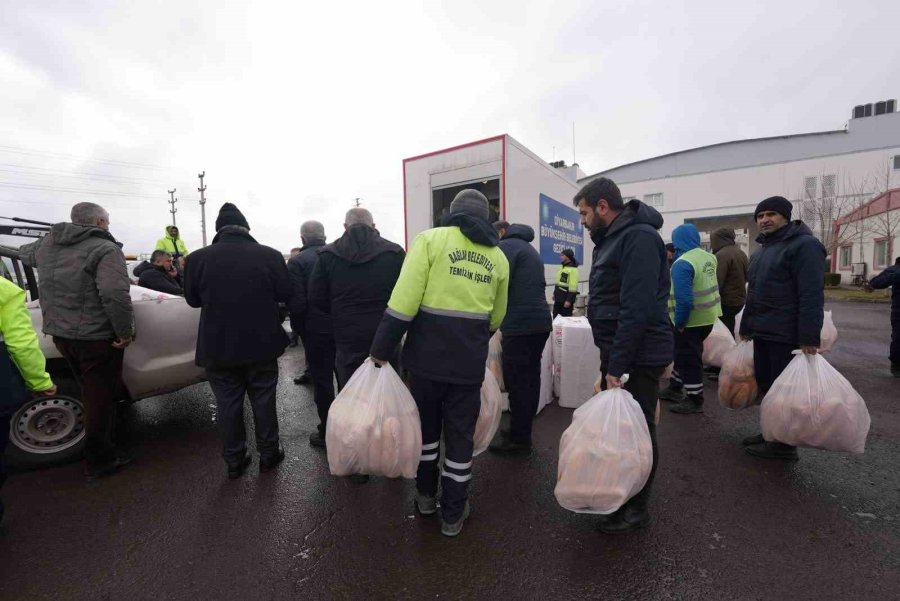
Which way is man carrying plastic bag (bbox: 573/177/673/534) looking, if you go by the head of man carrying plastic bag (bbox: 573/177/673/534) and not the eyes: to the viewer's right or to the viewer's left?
to the viewer's left

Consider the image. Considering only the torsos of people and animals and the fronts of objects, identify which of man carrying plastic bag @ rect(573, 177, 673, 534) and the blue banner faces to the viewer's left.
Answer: the man carrying plastic bag

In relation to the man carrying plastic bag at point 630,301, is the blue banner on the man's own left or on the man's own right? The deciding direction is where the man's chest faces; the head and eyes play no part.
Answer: on the man's own right

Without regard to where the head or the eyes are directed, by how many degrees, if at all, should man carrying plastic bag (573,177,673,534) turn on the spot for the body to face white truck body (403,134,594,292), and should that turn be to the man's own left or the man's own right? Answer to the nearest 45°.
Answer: approximately 45° to the man's own right

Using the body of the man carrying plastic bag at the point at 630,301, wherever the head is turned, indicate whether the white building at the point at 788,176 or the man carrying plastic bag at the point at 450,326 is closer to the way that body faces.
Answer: the man carrying plastic bag

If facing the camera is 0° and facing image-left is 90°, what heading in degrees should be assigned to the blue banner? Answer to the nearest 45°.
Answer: approximately 315°

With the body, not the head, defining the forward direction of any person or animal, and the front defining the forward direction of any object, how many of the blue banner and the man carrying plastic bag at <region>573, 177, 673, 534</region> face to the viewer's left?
1

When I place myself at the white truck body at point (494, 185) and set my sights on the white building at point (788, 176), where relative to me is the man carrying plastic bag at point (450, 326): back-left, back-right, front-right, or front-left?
back-right

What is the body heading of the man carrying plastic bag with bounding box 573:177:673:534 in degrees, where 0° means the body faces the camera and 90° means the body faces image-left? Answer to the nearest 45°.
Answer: approximately 90°

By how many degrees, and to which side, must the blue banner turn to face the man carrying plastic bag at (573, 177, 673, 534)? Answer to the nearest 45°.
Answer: approximately 45° to its right

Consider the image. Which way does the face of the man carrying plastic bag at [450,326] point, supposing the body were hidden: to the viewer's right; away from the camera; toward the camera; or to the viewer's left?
away from the camera
